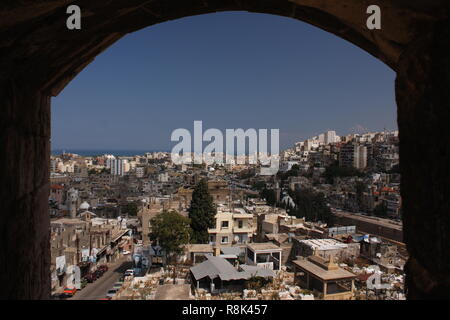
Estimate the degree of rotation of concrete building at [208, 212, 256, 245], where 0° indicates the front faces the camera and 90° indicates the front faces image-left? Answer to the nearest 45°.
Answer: approximately 0°

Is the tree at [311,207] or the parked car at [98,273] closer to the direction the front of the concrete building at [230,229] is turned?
the parked car

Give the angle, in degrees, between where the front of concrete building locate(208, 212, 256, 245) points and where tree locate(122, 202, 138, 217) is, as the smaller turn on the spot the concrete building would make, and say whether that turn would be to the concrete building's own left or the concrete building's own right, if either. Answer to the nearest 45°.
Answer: approximately 135° to the concrete building's own right

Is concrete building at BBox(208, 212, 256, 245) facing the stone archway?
yes

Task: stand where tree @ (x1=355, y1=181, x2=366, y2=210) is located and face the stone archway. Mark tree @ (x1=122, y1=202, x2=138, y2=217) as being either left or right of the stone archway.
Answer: right

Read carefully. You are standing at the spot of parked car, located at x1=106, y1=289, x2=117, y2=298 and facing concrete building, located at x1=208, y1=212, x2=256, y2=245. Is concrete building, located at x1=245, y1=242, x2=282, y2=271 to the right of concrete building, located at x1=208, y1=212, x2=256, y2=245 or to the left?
right

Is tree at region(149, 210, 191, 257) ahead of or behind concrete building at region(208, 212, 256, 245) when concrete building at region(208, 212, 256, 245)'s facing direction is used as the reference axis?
ahead

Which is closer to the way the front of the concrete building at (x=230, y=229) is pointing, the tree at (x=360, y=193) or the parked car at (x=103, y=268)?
the parked car

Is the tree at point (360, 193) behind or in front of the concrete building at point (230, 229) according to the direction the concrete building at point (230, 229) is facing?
behind

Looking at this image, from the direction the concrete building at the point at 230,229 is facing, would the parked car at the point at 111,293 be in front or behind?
in front

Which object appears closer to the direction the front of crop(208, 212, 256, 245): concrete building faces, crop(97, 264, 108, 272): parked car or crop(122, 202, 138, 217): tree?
the parked car

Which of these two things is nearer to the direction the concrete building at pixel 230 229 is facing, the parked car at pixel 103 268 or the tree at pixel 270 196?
the parked car
